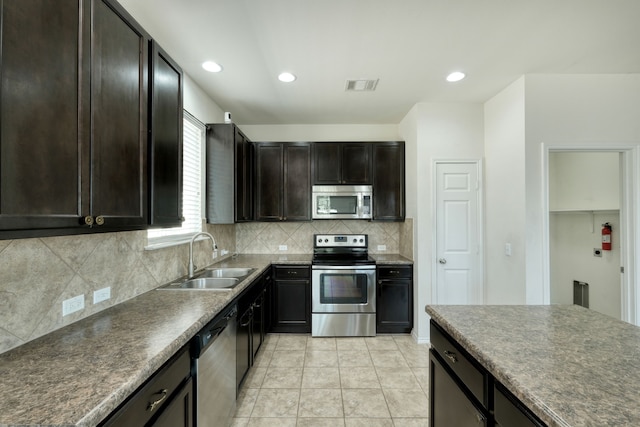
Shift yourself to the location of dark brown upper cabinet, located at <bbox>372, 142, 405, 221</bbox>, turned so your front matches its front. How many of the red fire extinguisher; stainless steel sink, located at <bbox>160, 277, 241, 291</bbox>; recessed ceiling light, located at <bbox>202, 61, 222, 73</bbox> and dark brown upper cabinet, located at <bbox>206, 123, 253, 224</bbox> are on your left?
1

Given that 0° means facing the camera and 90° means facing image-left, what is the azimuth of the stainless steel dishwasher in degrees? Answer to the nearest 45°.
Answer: approximately 315°

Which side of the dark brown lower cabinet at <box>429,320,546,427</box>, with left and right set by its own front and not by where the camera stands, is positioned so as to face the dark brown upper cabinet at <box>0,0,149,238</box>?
front

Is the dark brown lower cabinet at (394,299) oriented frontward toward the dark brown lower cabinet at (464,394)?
yes

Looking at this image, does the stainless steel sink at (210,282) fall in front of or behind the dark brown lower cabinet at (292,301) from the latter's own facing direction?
in front

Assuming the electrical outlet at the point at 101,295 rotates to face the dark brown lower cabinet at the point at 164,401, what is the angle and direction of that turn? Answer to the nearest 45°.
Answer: approximately 45° to its right

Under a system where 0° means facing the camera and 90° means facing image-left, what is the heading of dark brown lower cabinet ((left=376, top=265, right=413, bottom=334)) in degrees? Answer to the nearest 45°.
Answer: approximately 0°

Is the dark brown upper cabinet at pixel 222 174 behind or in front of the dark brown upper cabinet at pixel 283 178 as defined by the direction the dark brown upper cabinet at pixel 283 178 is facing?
in front

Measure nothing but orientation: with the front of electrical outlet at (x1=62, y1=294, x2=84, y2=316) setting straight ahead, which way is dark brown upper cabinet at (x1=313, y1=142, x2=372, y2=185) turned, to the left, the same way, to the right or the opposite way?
to the right

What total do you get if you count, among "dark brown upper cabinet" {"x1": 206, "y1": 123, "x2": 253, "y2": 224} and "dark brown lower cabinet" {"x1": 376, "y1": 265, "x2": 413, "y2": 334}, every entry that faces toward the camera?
1
